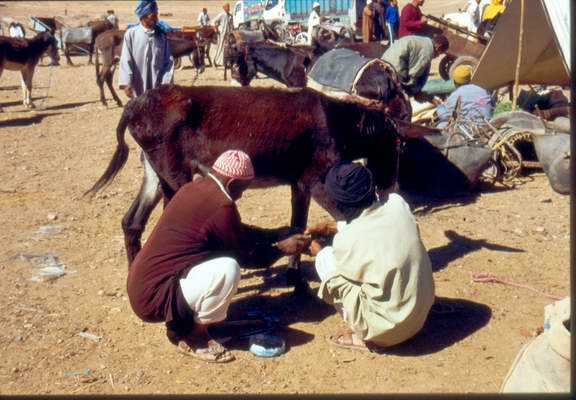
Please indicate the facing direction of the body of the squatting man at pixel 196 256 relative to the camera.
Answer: to the viewer's right

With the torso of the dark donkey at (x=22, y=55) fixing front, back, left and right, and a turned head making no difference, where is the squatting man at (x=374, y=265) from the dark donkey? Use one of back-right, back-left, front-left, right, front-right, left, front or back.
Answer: right

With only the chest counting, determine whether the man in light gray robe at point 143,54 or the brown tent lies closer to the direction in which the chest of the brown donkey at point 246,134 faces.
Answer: the brown tent

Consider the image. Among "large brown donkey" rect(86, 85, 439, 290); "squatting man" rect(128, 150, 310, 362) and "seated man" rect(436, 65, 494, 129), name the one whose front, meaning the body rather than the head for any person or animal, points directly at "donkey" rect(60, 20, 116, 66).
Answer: "seated man" rect(436, 65, 494, 129)

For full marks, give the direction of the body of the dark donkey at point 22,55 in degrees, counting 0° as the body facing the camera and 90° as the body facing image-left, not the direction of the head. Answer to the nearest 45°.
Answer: approximately 270°

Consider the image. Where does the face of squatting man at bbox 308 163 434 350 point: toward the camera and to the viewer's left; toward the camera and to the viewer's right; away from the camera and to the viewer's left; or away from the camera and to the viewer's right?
away from the camera and to the viewer's left

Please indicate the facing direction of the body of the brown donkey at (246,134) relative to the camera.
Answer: to the viewer's right

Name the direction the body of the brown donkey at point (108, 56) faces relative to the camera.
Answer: to the viewer's right

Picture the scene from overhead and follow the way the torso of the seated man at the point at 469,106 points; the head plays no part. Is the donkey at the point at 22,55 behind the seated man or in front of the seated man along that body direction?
in front

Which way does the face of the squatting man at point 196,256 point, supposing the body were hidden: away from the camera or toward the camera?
away from the camera
